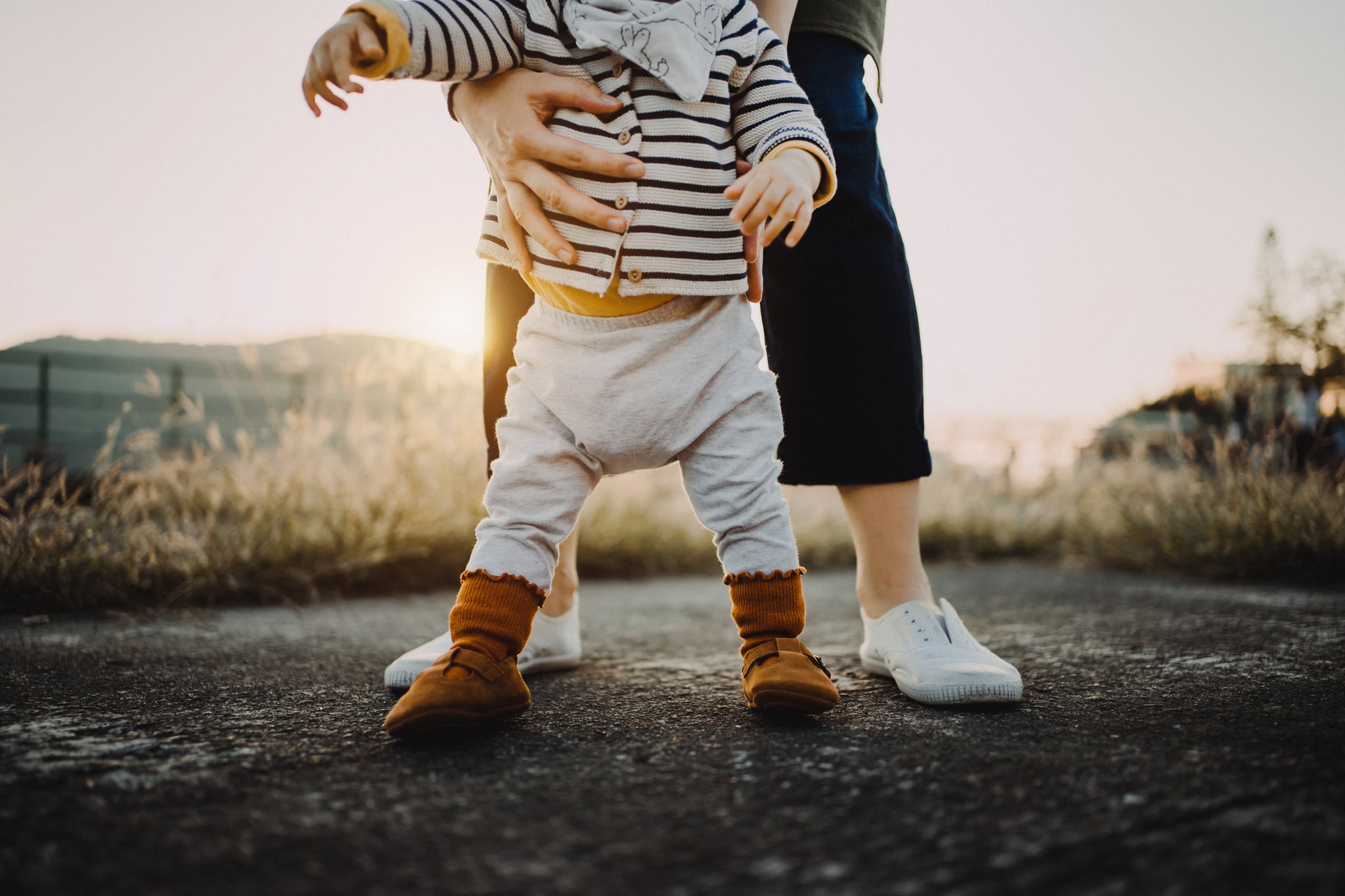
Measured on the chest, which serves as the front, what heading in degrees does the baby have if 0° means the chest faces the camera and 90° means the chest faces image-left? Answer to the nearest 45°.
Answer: approximately 0°
